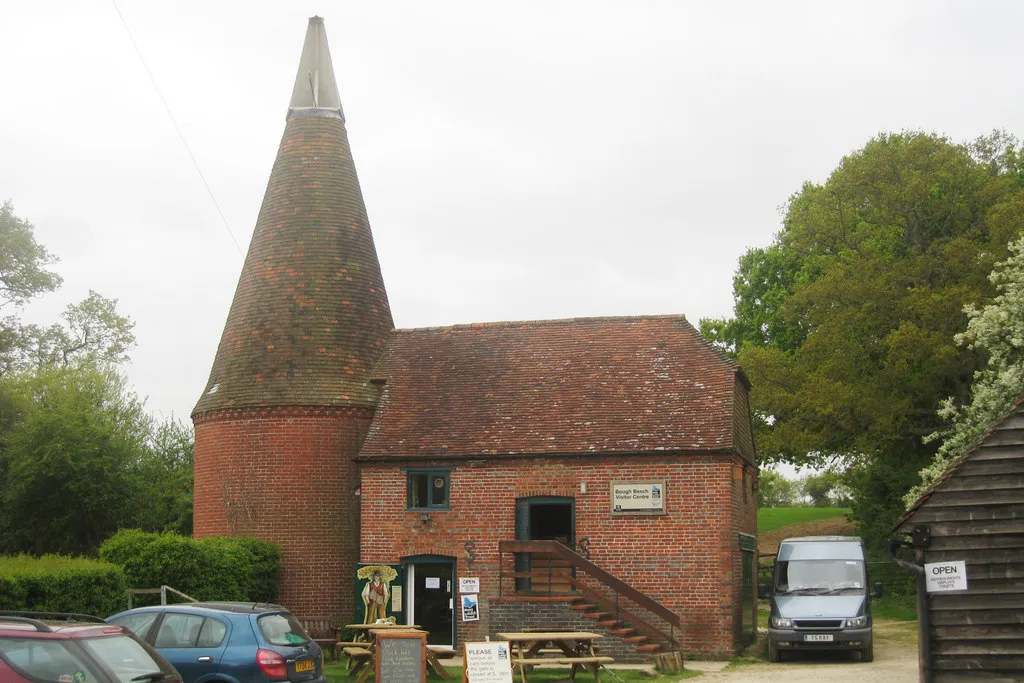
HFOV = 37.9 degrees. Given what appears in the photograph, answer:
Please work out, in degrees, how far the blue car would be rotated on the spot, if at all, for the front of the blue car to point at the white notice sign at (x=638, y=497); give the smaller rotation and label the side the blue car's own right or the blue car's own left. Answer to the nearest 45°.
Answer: approximately 90° to the blue car's own right

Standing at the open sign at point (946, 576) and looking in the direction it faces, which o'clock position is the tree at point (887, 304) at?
The tree is roughly at 6 o'clock from the open sign.

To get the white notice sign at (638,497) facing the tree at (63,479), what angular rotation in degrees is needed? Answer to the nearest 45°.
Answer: approximately 135° to its right

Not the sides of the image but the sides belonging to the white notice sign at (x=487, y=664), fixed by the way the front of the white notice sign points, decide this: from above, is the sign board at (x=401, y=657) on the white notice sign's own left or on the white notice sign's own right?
on the white notice sign's own right

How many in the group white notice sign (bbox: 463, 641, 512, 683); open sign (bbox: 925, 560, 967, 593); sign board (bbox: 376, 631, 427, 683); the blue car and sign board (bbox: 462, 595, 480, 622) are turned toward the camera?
4

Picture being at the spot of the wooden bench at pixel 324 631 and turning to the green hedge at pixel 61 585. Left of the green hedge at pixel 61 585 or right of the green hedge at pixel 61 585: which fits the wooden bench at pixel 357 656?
left

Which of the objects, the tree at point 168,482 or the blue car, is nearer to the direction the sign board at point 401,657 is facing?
the blue car

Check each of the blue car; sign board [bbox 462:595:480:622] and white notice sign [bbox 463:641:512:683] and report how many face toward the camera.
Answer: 2

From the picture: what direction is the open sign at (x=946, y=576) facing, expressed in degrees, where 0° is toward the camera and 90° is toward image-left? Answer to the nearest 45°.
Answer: approximately 0°
